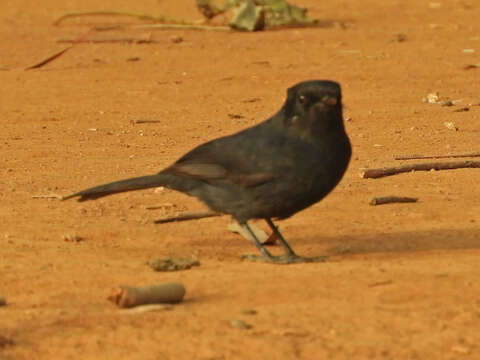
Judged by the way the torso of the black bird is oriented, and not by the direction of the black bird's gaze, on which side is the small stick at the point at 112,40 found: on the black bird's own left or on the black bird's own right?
on the black bird's own left

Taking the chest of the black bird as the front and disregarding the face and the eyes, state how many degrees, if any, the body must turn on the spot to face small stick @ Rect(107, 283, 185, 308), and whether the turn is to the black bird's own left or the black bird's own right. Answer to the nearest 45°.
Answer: approximately 135° to the black bird's own right

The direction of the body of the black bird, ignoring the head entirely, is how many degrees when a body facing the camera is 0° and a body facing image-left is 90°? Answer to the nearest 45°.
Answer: approximately 270°

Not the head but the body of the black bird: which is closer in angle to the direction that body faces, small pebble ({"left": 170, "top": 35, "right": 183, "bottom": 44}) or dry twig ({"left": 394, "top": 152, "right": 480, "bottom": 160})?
the dry twig

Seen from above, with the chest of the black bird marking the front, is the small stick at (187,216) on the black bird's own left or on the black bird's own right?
on the black bird's own left

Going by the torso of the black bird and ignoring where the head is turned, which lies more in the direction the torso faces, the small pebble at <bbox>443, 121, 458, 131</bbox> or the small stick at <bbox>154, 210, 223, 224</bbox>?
the small pebble

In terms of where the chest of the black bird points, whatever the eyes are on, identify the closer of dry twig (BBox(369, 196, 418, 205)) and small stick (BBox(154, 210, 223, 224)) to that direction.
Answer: the dry twig

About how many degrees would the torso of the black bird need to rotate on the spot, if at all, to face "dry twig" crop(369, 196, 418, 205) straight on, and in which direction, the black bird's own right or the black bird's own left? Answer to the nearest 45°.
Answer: approximately 45° to the black bird's own left

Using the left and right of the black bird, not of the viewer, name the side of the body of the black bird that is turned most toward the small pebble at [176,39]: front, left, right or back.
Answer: left

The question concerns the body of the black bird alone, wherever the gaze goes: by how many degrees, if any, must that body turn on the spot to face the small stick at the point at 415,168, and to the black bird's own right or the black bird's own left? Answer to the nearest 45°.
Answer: approximately 45° to the black bird's own left

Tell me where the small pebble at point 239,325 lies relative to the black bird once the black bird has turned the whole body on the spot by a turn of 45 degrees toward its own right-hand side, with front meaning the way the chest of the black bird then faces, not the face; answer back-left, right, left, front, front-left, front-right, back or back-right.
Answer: front-right

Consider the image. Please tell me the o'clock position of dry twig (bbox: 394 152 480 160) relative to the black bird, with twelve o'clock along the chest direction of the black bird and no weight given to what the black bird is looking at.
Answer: The dry twig is roughly at 10 o'clock from the black bird.
